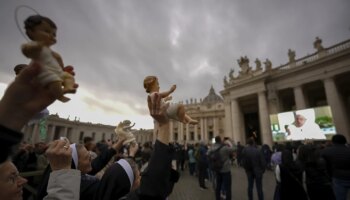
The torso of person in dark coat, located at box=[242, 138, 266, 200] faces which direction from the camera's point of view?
away from the camera

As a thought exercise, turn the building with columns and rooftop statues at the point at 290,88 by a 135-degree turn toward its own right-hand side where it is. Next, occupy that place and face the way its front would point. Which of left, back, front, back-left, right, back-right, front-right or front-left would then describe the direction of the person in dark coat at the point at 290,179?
back

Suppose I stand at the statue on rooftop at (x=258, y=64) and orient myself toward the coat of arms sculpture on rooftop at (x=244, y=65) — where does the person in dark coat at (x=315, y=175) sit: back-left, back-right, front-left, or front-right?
back-left

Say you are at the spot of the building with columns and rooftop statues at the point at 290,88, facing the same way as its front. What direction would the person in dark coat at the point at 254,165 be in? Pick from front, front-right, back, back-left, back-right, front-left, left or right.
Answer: front-left

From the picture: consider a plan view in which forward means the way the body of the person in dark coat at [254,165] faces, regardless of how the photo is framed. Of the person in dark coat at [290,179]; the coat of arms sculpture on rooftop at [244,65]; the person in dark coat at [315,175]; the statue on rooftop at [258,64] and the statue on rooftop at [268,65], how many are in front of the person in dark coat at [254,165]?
3

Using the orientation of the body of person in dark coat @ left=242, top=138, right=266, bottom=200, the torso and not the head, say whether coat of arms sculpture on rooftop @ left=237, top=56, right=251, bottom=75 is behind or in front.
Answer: in front

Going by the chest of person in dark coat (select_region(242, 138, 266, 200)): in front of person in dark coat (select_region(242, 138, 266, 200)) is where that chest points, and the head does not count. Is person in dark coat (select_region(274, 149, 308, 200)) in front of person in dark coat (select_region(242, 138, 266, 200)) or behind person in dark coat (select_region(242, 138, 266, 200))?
behind

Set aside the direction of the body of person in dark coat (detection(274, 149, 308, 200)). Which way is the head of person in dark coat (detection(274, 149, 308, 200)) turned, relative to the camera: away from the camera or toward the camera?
away from the camera

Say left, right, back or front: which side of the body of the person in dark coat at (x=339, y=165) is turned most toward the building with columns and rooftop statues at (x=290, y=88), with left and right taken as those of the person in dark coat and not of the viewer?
front

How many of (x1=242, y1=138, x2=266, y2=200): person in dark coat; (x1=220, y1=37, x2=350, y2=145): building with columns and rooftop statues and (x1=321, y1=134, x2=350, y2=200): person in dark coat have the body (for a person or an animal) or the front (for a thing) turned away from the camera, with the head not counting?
2

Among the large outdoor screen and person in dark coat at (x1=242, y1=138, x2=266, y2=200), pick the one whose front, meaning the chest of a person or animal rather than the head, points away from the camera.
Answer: the person in dark coat

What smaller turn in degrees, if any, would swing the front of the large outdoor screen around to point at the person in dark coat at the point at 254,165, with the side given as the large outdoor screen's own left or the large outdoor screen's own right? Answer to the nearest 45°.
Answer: approximately 45° to the large outdoor screen's own left

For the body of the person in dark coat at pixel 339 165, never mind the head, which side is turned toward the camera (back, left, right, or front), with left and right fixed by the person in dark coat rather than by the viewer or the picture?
back

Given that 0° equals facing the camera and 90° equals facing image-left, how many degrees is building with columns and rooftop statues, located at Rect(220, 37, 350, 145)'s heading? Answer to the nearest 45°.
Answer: approximately 45°
